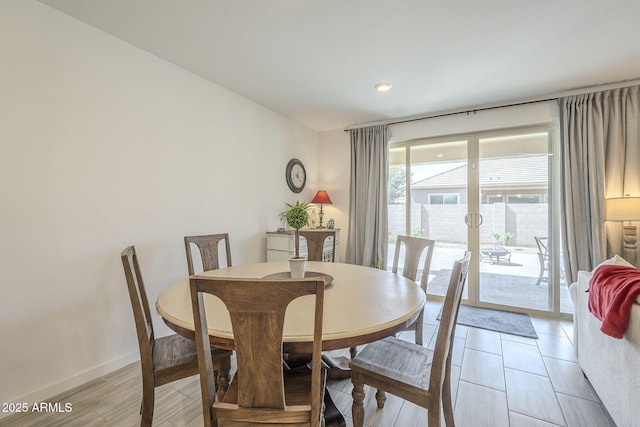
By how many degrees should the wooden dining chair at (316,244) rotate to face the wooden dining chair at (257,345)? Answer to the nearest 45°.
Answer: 0° — it already faces it

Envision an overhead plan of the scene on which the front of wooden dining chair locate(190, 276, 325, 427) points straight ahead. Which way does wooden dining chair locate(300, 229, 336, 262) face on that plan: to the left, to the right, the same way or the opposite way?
the opposite way

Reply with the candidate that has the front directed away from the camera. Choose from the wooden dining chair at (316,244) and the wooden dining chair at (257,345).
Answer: the wooden dining chair at (257,345)

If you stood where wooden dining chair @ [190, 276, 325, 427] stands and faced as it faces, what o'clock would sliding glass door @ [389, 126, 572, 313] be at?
The sliding glass door is roughly at 2 o'clock from the wooden dining chair.

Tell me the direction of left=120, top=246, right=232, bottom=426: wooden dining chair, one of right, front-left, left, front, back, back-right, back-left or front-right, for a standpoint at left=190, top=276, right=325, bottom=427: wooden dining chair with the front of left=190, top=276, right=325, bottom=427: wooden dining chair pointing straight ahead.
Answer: front-left

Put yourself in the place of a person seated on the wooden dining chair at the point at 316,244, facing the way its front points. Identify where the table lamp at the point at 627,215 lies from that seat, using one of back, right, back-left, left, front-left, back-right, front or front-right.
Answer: left

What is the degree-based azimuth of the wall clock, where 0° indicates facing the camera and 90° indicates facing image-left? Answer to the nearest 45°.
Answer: approximately 315°

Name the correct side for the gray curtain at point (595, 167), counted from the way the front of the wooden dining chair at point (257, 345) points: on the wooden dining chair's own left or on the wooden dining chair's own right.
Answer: on the wooden dining chair's own right

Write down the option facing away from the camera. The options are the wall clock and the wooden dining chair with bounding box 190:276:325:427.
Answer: the wooden dining chair

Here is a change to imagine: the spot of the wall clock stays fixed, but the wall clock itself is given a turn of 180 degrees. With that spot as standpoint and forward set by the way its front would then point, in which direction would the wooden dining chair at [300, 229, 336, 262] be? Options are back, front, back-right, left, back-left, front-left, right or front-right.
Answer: back-left

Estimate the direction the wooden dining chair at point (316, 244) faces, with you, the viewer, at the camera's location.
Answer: facing the viewer

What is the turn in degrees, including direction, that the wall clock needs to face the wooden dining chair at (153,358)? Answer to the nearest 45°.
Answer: approximately 45° to its right

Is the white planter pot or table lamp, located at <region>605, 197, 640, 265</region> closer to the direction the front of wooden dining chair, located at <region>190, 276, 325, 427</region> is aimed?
the white planter pot

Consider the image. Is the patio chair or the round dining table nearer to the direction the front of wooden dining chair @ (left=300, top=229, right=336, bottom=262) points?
the round dining table

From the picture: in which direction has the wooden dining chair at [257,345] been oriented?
away from the camera

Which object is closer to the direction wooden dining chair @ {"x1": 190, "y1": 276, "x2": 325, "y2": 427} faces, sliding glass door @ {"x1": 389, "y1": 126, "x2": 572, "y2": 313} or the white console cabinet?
the white console cabinet
